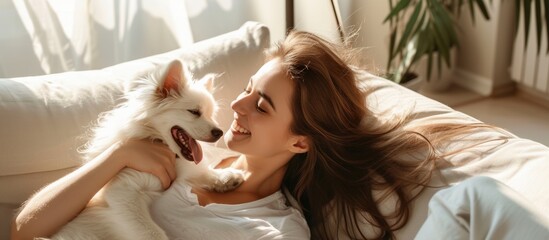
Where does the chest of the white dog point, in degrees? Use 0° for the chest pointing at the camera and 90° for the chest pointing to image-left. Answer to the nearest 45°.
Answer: approximately 270°

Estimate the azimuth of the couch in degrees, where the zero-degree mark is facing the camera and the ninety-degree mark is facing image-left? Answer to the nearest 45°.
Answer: approximately 315°

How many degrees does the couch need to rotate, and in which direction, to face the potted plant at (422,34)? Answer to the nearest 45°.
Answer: approximately 90° to its left
